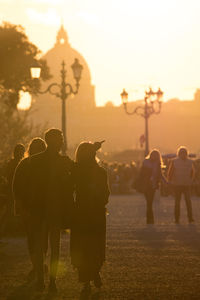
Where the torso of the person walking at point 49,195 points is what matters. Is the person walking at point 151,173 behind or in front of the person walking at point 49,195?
in front

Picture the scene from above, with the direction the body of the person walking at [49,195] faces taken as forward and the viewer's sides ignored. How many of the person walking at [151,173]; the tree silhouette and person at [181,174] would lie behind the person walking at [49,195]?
0

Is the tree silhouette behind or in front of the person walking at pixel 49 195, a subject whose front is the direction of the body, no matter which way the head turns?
in front

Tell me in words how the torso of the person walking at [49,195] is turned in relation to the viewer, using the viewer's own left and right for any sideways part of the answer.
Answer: facing away from the viewer

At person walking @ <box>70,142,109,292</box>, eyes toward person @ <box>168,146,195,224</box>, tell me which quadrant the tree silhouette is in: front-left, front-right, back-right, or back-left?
front-left

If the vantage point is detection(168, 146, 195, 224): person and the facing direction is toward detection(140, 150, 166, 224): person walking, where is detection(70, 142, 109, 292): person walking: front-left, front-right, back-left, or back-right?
front-left

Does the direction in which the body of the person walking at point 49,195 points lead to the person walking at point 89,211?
no

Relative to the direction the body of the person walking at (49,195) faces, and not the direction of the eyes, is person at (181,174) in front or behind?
in front

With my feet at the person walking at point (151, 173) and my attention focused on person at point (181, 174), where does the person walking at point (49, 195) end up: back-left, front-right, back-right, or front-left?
back-right
